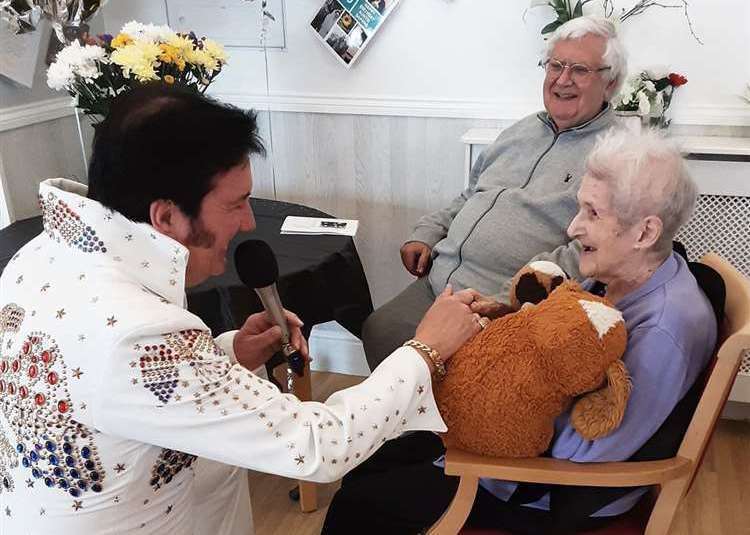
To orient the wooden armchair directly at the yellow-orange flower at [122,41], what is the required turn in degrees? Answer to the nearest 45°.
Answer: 0° — it already faces it

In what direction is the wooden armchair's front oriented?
to the viewer's left

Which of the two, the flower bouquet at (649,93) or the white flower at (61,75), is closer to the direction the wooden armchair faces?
the white flower

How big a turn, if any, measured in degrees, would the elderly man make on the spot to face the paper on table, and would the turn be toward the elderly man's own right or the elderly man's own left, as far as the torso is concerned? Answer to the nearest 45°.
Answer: approximately 45° to the elderly man's own right

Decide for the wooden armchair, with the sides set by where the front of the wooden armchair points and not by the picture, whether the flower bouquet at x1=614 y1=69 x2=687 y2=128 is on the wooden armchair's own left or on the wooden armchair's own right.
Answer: on the wooden armchair's own right

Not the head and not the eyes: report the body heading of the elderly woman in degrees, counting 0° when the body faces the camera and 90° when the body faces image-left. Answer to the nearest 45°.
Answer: approximately 90°
